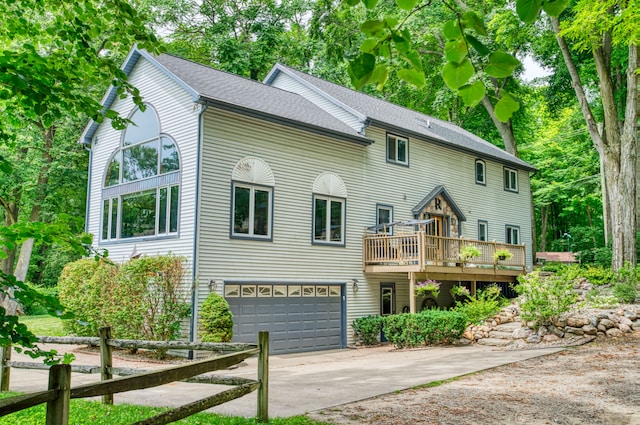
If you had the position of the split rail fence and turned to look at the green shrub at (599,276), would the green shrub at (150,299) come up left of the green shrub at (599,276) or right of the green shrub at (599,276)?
left

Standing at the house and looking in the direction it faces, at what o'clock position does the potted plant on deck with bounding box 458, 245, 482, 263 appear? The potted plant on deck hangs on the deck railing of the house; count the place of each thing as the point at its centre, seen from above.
The potted plant on deck is roughly at 10 o'clock from the house.

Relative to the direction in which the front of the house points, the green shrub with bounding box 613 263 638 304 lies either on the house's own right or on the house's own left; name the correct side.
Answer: on the house's own left

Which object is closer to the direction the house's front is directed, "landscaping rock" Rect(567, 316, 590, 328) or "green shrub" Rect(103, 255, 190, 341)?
the landscaping rock

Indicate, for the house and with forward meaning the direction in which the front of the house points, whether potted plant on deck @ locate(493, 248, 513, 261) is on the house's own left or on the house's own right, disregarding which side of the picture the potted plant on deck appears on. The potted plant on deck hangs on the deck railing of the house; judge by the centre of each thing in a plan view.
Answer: on the house's own left

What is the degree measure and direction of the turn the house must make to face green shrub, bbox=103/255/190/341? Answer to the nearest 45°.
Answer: approximately 90° to its right

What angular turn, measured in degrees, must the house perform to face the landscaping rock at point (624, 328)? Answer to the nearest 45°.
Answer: approximately 45° to its left

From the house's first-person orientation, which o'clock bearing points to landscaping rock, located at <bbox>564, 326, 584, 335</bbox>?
The landscaping rock is roughly at 11 o'clock from the house.

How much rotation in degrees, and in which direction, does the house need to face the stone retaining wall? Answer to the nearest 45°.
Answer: approximately 45° to its left

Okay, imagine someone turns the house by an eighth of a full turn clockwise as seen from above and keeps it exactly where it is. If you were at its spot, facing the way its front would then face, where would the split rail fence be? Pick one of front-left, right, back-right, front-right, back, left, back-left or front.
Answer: front

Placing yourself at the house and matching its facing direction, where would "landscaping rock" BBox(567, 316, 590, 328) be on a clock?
The landscaping rock is roughly at 11 o'clock from the house.

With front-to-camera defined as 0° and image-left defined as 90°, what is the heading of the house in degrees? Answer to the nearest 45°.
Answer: approximately 315°

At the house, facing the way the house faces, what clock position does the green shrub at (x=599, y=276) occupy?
The green shrub is roughly at 10 o'clock from the house.

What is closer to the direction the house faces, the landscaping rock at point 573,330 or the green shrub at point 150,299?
the landscaping rock
